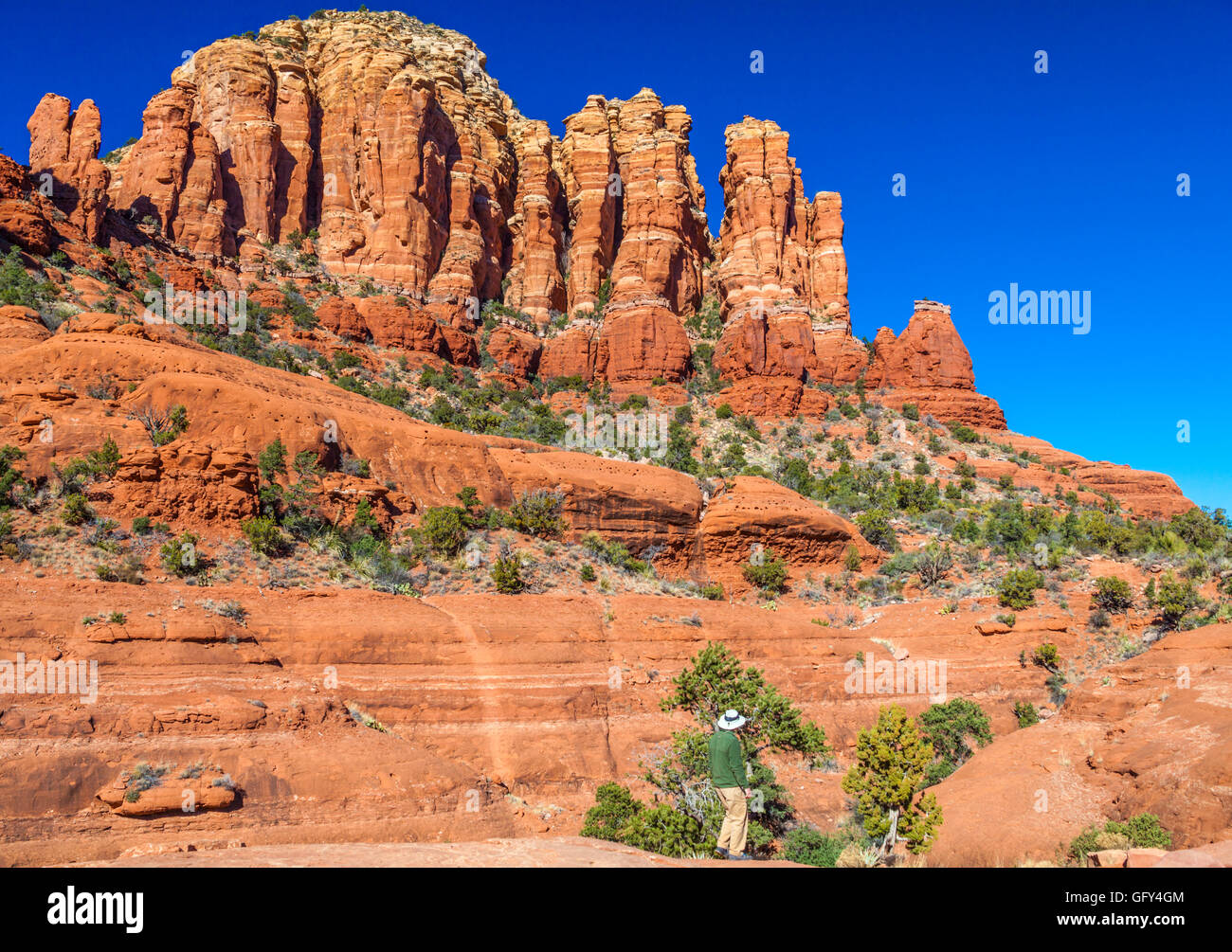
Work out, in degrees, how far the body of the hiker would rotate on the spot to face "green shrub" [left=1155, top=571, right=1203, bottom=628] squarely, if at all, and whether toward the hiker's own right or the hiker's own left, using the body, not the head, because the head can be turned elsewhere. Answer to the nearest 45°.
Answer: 0° — they already face it

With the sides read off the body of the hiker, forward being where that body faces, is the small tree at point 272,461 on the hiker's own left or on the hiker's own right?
on the hiker's own left

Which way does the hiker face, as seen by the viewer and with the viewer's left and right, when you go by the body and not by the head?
facing away from the viewer and to the right of the viewer

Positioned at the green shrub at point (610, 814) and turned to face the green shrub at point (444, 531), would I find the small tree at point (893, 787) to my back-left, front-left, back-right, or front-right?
back-right

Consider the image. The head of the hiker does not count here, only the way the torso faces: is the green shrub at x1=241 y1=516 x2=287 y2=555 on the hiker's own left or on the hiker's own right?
on the hiker's own left
